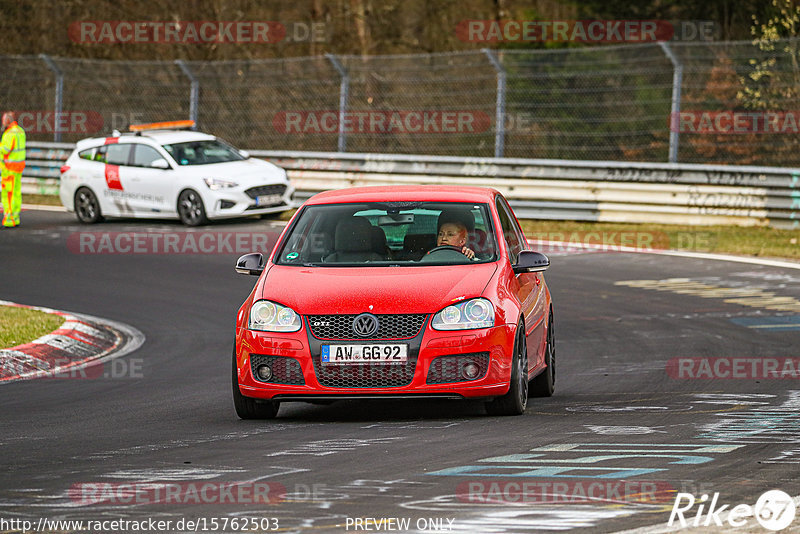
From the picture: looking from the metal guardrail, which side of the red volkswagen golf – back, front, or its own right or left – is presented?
back

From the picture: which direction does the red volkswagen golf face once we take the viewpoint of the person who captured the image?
facing the viewer

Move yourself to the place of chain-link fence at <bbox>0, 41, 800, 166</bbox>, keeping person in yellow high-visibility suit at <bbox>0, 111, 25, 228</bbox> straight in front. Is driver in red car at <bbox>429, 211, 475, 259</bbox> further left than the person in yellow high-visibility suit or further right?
left

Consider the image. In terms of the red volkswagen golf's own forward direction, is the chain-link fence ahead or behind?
behind
